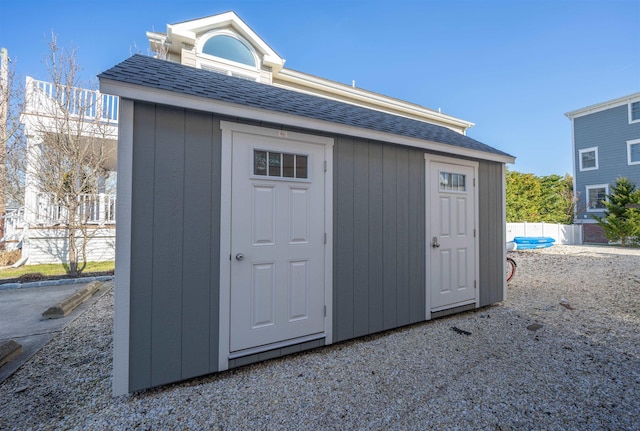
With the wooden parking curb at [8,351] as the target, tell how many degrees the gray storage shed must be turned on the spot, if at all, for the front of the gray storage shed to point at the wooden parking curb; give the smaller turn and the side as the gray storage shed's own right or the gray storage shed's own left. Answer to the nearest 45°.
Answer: approximately 135° to the gray storage shed's own right

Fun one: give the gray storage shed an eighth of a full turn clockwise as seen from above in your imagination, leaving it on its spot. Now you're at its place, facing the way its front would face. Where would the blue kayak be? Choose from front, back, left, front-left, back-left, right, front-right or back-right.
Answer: back-left

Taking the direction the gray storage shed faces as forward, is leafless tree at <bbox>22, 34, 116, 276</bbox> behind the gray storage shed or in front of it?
behind

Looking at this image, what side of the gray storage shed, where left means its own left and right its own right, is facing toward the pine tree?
left

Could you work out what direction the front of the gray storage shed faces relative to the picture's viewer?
facing the viewer and to the right of the viewer

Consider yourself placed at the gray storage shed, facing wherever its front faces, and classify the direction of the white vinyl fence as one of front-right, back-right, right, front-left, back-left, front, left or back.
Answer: left

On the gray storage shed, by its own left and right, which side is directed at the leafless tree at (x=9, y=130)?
back
